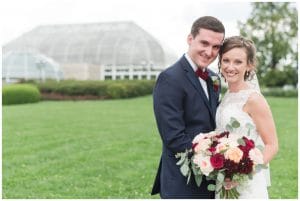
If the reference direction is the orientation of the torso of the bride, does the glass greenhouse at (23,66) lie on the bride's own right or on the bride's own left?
on the bride's own right

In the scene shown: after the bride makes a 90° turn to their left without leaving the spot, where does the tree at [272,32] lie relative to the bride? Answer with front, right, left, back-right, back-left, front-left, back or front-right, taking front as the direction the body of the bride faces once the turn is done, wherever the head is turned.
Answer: back-left

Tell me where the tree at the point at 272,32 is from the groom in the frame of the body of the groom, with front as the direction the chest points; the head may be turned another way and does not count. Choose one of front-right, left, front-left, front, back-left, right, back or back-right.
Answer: back-left

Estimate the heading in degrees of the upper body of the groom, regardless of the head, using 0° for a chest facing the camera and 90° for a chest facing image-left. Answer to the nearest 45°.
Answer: approximately 315°

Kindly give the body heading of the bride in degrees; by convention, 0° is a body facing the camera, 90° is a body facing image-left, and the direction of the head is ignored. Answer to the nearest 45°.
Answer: approximately 45°

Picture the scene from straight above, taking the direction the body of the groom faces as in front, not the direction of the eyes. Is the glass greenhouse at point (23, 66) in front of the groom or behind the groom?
behind
